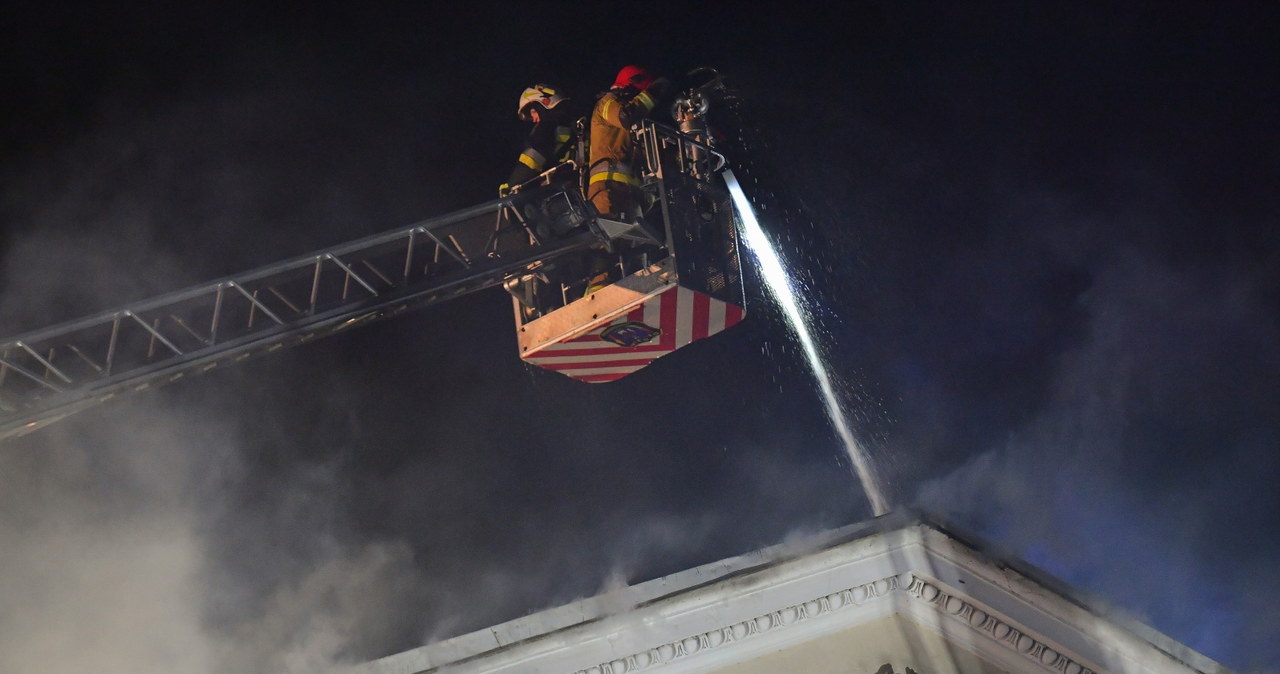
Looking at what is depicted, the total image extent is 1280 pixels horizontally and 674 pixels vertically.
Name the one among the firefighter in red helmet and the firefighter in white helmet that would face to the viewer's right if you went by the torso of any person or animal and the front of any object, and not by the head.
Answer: the firefighter in red helmet

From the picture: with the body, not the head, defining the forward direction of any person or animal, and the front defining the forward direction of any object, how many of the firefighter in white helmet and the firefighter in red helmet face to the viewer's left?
1

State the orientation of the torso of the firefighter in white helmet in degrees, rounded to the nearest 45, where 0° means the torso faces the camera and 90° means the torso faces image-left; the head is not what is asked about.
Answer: approximately 90°

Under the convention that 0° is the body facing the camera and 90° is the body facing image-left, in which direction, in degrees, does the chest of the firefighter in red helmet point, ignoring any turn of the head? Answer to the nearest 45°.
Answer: approximately 270°

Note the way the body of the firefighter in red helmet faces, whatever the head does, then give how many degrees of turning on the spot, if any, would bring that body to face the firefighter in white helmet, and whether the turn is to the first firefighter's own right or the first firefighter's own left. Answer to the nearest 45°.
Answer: approximately 135° to the first firefighter's own left

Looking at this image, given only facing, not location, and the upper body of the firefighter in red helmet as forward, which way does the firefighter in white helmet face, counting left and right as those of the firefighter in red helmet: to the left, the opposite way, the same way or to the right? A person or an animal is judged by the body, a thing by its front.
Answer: the opposite way
